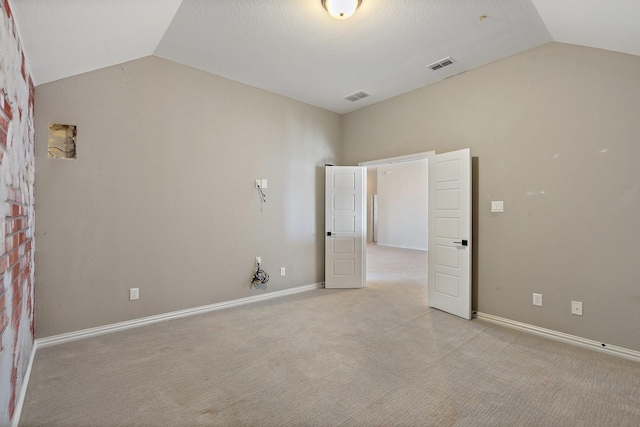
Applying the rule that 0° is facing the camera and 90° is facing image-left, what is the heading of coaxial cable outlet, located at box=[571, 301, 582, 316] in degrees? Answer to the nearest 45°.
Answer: approximately 0°

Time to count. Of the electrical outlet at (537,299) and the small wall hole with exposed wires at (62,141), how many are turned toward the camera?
2

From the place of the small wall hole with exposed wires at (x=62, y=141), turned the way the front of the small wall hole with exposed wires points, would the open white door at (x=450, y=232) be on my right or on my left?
on my left

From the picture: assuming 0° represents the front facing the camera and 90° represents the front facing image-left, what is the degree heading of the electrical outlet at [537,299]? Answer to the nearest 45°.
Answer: approximately 0°

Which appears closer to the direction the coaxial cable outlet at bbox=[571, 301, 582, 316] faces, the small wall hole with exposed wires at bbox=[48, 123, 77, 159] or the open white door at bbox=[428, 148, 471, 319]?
the small wall hole with exposed wires

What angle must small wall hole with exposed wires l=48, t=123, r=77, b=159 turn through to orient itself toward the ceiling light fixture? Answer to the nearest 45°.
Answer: approximately 45° to its left

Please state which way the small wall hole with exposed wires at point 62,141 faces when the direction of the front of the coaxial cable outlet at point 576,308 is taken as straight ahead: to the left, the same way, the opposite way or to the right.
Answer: to the left

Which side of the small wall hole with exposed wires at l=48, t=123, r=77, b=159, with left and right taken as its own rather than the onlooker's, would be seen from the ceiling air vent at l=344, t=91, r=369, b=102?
left

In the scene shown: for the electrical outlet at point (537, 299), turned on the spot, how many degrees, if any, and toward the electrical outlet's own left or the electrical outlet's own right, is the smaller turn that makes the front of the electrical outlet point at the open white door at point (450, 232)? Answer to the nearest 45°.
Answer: approximately 90° to the electrical outlet's own right

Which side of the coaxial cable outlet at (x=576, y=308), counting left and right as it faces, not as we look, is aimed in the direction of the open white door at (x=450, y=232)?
right
